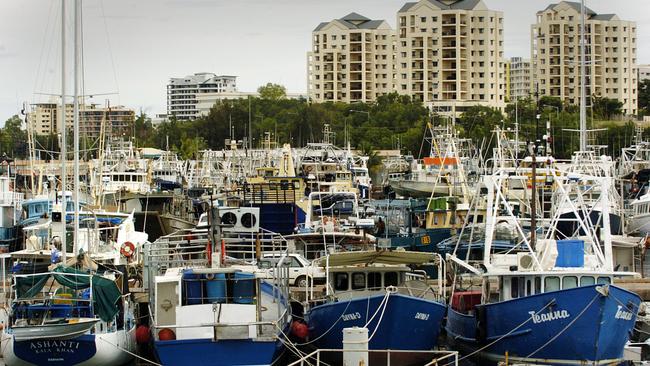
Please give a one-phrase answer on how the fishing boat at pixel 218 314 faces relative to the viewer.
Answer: facing away from the viewer

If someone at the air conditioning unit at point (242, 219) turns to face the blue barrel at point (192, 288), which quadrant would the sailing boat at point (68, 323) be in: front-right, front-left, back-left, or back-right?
front-right

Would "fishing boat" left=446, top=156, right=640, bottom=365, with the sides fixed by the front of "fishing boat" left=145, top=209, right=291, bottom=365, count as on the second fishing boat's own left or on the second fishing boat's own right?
on the second fishing boat's own right

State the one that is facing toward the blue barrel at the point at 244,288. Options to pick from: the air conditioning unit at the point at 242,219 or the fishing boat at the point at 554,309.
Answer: the air conditioning unit

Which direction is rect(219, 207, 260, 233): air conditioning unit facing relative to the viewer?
toward the camera

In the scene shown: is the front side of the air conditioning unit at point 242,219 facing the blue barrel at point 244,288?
yes

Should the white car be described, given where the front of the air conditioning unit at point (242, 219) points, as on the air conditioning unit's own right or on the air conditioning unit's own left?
on the air conditioning unit's own left
